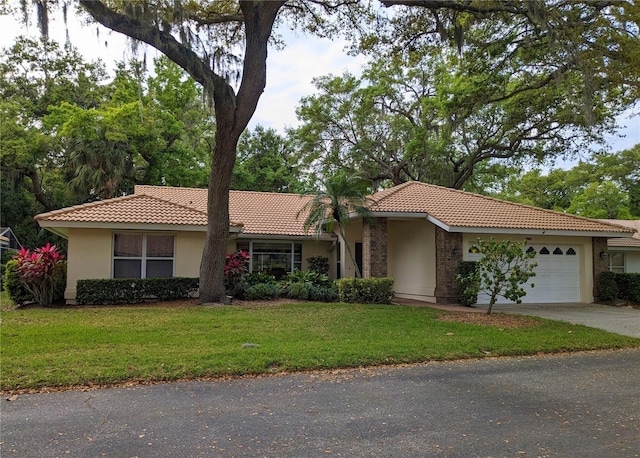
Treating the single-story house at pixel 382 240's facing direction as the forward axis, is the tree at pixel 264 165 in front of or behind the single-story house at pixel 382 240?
behind

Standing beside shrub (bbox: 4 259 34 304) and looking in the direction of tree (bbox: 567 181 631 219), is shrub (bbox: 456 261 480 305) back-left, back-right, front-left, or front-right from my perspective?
front-right

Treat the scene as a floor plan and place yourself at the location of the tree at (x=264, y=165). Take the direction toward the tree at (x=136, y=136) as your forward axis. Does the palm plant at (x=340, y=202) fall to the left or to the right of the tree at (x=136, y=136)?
left

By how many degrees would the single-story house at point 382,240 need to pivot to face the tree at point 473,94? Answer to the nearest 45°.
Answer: approximately 135° to its left

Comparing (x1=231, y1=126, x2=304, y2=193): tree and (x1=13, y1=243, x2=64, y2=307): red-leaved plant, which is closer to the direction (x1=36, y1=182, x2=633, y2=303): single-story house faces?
the red-leaved plant

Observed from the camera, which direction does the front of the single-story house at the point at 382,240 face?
facing the viewer

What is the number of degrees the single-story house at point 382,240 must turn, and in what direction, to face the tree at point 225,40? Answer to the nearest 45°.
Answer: approximately 45° to its right

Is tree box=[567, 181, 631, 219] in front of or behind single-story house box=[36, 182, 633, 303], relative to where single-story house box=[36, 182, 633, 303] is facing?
behind

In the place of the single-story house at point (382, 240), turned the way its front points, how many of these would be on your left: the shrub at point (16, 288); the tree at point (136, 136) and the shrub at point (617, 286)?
1

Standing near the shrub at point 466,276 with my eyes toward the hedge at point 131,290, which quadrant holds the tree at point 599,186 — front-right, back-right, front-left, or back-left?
back-right

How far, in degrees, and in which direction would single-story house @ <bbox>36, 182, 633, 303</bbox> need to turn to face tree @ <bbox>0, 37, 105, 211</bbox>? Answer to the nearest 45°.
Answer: approximately 135° to its right

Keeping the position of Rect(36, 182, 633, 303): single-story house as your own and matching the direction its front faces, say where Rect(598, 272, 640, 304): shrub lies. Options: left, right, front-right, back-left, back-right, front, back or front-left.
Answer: left

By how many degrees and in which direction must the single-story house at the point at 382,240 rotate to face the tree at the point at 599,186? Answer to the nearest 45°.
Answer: approximately 135° to its left

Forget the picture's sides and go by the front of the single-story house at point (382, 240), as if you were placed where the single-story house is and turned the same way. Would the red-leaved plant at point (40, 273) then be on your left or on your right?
on your right

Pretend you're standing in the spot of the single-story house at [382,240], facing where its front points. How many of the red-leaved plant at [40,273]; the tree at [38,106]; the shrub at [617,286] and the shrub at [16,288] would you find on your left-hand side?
1
